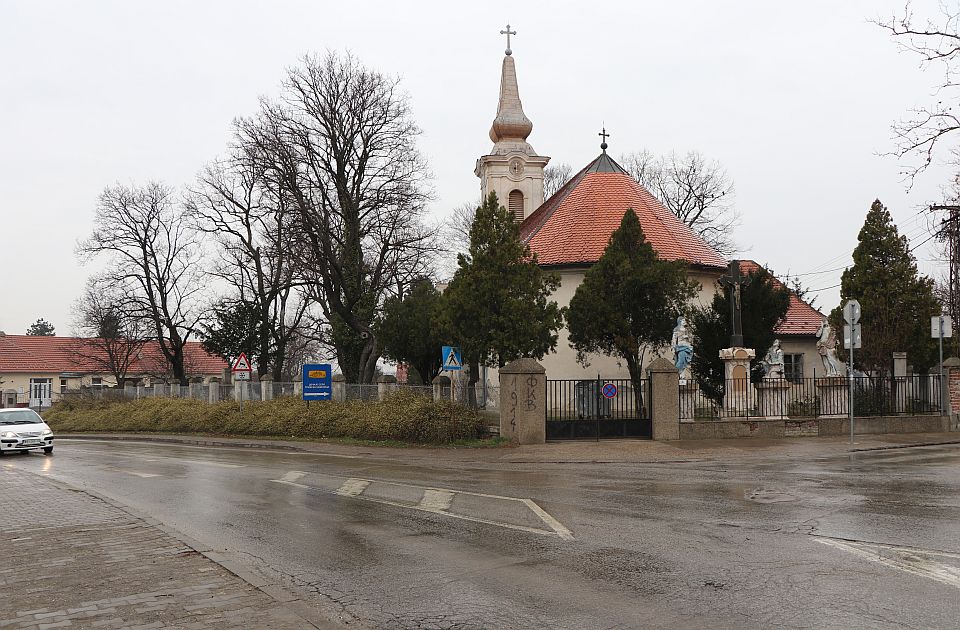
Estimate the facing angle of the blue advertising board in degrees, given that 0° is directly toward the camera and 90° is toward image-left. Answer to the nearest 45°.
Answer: approximately 0°

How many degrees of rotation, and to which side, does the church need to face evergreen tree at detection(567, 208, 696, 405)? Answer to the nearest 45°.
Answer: approximately 135° to its left

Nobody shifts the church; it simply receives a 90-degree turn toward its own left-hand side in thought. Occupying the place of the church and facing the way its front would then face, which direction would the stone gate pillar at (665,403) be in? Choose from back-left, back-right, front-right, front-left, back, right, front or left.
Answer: front-left

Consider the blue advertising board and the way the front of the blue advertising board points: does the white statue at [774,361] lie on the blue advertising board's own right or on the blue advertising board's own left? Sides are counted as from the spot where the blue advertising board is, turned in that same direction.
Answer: on the blue advertising board's own left

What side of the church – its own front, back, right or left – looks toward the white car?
left

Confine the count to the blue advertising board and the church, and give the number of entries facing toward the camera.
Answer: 1

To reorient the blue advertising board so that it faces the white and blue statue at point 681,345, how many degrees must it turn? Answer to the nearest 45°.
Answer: approximately 45° to its left

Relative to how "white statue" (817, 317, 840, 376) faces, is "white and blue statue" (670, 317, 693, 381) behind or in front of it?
in front

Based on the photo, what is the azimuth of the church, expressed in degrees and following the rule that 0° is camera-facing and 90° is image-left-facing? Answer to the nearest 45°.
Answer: approximately 135°
